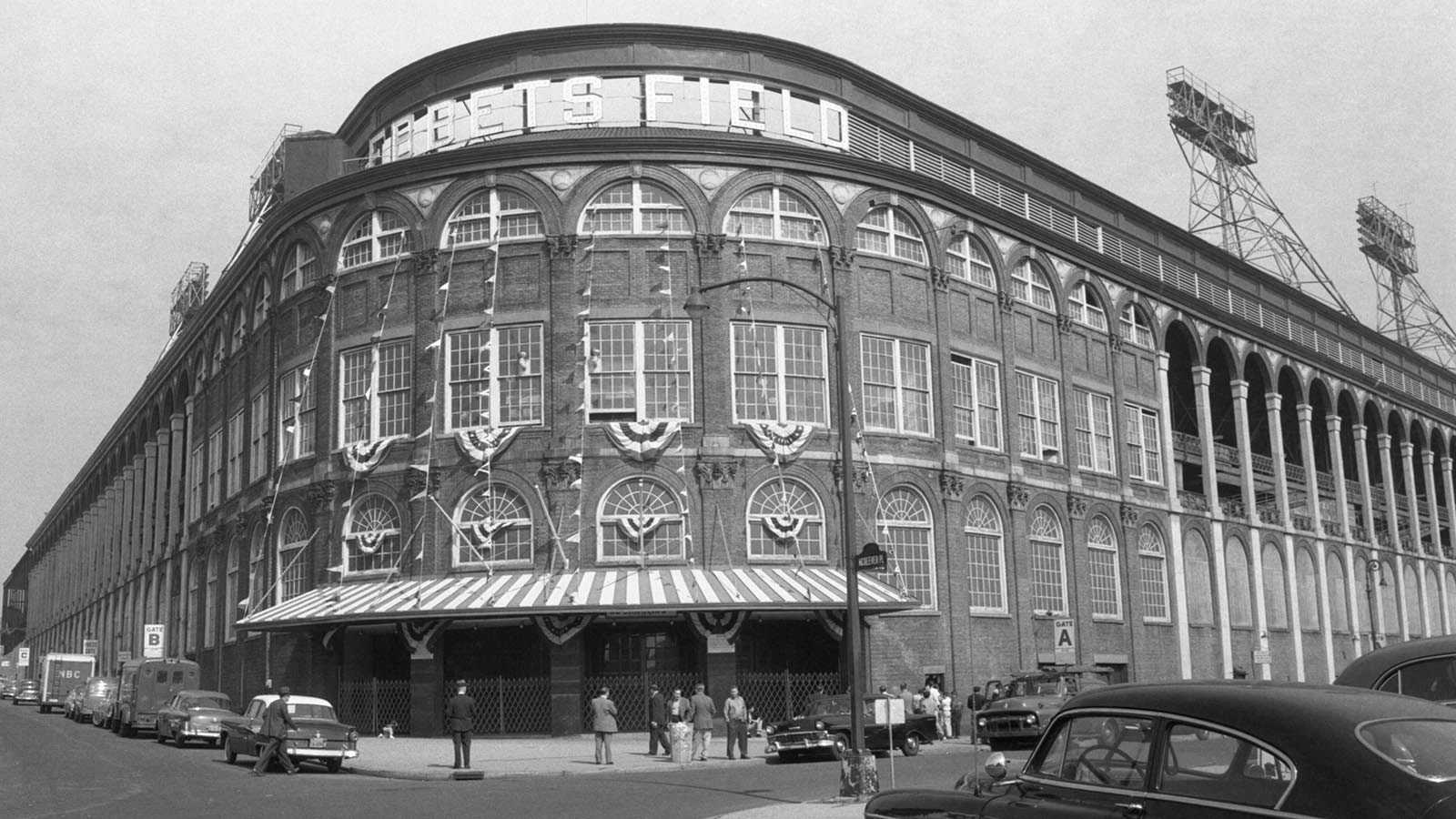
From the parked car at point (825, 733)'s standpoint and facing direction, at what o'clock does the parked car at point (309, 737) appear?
the parked car at point (309, 737) is roughly at 1 o'clock from the parked car at point (825, 733).

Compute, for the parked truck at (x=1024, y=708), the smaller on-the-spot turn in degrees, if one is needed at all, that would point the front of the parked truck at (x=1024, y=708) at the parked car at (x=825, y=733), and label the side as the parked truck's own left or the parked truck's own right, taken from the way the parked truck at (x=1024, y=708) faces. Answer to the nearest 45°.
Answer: approximately 45° to the parked truck's own right

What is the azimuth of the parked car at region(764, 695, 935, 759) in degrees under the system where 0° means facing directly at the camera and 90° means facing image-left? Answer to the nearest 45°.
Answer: approximately 45°

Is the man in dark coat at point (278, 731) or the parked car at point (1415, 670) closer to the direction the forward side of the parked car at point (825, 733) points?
the man in dark coat

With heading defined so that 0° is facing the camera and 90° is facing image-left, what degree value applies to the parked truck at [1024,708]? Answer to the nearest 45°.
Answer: approximately 45°

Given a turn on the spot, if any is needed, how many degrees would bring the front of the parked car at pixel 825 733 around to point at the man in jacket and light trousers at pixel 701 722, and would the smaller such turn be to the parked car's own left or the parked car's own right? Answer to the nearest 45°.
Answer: approximately 45° to the parked car's own right

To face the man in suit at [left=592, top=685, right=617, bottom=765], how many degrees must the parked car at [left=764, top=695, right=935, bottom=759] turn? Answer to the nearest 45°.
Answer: approximately 45° to its right

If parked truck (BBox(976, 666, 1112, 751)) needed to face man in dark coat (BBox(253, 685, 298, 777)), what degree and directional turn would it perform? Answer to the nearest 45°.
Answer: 0° — it already faces them
